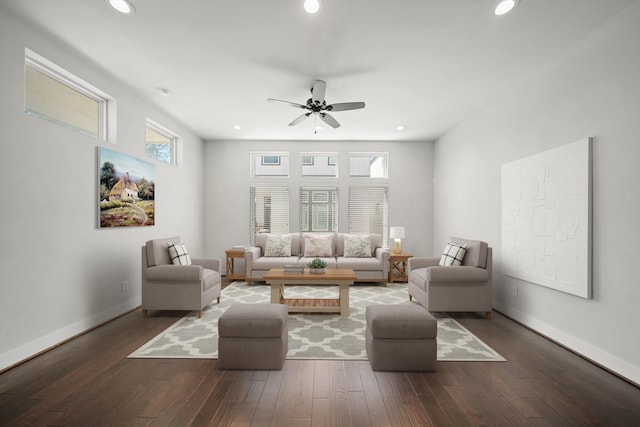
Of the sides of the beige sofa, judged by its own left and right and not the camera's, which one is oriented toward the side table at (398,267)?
left

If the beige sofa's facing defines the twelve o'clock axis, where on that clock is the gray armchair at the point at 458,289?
The gray armchair is roughly at 11 o'clock from the beige sofa.

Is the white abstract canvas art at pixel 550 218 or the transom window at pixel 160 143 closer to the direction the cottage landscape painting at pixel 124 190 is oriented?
the white abstract canvas art

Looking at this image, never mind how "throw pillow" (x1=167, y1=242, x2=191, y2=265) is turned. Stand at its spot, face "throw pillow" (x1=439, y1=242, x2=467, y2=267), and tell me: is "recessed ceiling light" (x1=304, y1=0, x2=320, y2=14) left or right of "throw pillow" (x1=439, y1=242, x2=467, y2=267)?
right

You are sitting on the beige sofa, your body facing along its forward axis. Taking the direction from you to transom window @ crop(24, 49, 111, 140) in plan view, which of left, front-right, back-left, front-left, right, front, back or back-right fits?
front-right

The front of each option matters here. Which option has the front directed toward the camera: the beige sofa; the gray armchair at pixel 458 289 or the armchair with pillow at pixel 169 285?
the beige sofa

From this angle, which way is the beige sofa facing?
toward the camera

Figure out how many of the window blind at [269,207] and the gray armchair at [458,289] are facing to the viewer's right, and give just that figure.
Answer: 0

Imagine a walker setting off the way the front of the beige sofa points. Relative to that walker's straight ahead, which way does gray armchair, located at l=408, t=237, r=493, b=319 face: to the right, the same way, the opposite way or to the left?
to the right

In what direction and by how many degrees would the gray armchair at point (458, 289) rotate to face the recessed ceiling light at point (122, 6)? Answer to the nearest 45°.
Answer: approximately 45° to its left

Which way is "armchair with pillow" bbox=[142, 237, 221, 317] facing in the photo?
to the viewer's right

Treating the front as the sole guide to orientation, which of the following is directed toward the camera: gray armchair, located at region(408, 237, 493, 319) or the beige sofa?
the beige sofa

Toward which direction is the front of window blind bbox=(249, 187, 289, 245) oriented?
toward the camera

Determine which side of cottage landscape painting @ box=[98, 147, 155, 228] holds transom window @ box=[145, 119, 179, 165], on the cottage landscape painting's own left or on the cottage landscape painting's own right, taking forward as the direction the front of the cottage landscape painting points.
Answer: on the cottage landscape painting's own left

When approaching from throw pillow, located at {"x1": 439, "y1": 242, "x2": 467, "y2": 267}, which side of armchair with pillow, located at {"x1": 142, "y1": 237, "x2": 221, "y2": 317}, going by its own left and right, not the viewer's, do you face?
front
